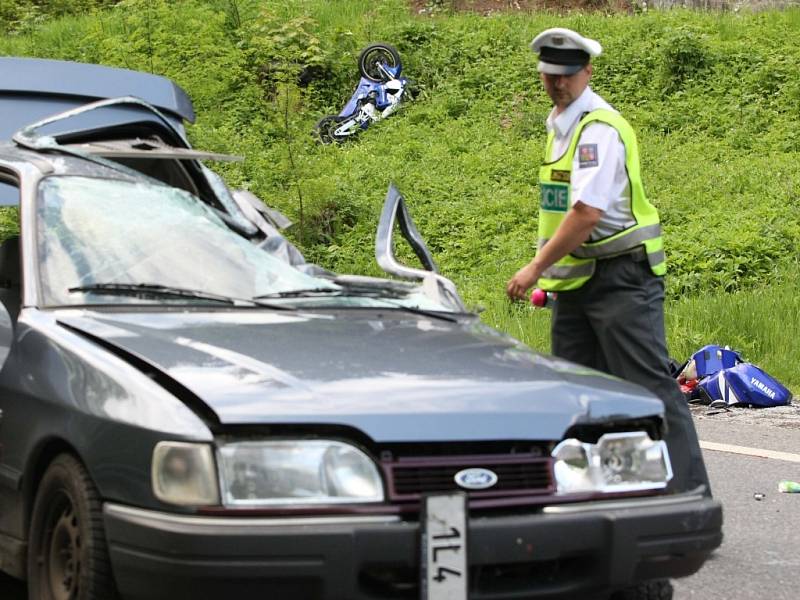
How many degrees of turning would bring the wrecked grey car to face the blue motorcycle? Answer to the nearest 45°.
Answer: approximately 135° to its left

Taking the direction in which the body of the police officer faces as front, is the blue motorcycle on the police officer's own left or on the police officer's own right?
on the police officer's own right

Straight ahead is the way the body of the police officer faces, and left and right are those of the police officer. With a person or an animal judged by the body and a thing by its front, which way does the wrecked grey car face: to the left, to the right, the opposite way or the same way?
to the left

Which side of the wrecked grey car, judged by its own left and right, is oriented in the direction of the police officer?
left

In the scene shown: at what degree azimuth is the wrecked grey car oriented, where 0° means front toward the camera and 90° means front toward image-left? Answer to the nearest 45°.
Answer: approximately 315°
